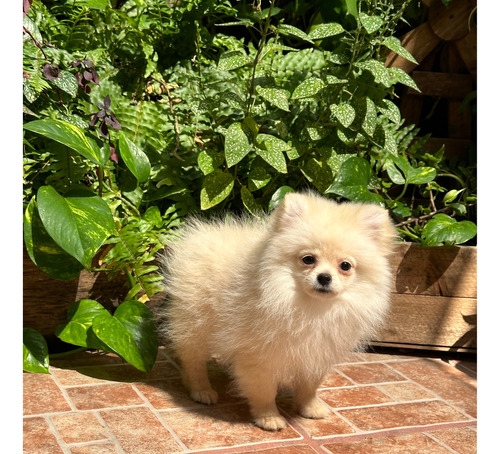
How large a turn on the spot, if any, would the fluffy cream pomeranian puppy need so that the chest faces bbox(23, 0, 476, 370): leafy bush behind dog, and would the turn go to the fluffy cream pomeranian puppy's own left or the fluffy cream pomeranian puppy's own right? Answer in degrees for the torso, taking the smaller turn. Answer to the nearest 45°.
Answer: approximately 180°

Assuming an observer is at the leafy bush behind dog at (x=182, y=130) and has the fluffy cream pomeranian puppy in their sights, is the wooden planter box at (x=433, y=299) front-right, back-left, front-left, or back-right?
front-left

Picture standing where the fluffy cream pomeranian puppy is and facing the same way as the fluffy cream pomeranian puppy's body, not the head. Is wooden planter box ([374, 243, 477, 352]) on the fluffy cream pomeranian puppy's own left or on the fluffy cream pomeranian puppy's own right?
on the fluffy cream pomeranian puppy's own left

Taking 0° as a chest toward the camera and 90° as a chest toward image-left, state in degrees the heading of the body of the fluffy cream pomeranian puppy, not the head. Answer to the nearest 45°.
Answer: approximately 315°

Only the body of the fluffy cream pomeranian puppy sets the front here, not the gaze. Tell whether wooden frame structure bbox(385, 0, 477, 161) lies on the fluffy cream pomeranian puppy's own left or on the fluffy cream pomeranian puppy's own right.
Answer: on the fluffy cream pomeranian puppy's own left
